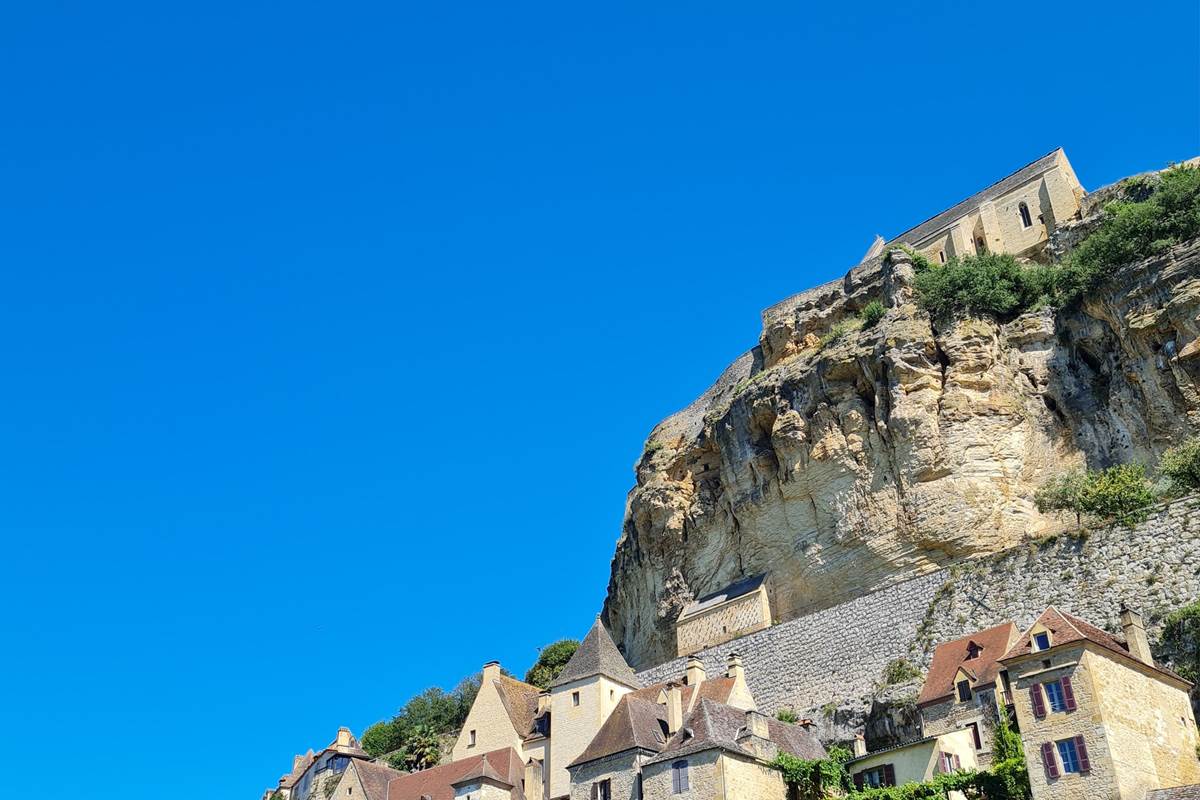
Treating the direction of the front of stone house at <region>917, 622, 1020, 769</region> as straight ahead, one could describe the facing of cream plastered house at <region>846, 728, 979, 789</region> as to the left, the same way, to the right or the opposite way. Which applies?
the same way

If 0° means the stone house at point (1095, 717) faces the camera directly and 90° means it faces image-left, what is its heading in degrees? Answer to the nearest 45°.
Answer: approximately 45°

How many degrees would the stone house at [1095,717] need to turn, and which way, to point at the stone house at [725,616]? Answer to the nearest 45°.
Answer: approximately 90° to its right

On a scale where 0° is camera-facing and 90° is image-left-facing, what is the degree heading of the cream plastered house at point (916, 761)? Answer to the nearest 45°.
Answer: approximately 45°

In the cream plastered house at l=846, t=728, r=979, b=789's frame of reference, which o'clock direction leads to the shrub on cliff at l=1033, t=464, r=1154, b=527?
The shrub on cliff is roughly at 6 o'clock from the cream plastered house.

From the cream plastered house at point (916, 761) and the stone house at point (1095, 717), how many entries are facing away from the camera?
0

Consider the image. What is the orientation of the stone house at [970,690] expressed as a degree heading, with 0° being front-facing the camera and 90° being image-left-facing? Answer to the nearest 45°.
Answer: approximately 45°

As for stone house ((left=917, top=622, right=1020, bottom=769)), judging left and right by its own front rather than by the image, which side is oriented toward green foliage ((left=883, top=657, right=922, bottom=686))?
right

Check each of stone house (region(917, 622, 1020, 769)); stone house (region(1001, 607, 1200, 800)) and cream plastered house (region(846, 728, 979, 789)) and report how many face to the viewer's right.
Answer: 0

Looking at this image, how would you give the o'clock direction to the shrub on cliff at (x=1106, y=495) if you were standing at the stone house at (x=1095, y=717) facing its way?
The shrub on cliff is roughly at 5 o'clock from the stone house.

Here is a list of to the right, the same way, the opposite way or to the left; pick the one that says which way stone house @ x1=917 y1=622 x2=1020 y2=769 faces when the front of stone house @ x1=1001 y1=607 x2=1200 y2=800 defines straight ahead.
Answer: the same way

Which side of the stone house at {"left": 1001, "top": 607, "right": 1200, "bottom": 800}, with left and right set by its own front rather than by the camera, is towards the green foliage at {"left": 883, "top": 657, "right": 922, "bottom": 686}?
right

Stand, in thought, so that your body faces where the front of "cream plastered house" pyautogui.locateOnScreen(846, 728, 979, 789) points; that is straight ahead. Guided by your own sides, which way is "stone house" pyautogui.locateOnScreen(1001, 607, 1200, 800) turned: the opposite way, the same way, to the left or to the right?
the same way

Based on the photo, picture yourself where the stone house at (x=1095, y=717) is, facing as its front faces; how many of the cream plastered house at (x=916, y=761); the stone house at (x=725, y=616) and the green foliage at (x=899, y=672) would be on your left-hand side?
0
